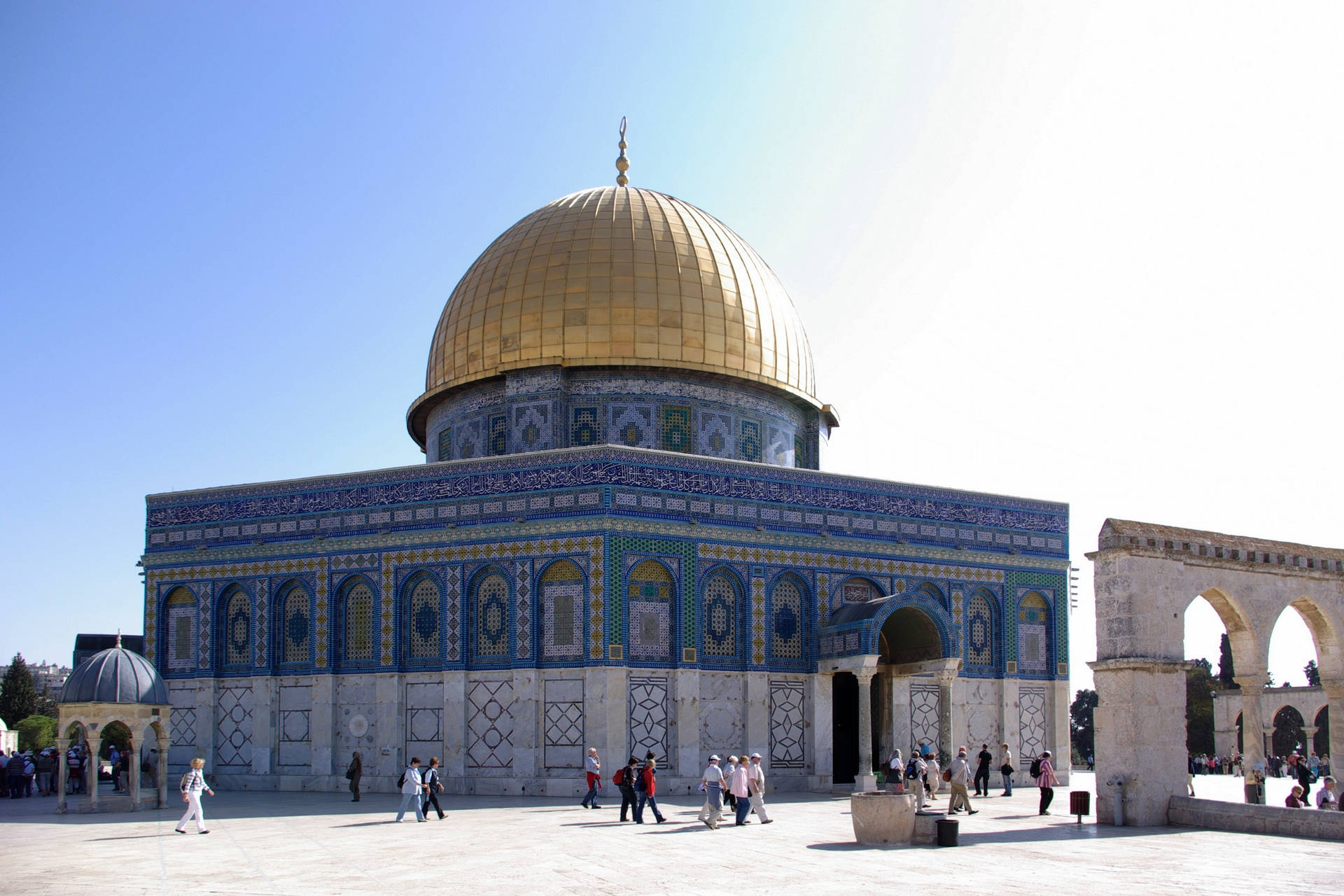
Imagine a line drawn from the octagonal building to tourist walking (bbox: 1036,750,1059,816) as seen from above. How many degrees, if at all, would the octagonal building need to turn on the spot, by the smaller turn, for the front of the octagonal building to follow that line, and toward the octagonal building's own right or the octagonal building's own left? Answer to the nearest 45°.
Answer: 0° — it already faces them

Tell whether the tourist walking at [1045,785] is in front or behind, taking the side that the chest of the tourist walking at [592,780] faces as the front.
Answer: in front

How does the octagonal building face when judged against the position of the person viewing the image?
facing the viewer and to the right of the viewer

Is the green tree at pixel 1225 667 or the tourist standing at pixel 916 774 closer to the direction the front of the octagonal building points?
the tourist standing

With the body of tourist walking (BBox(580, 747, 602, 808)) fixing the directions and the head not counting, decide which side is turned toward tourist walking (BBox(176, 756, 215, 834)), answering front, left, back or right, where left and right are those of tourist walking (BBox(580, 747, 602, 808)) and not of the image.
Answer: right
